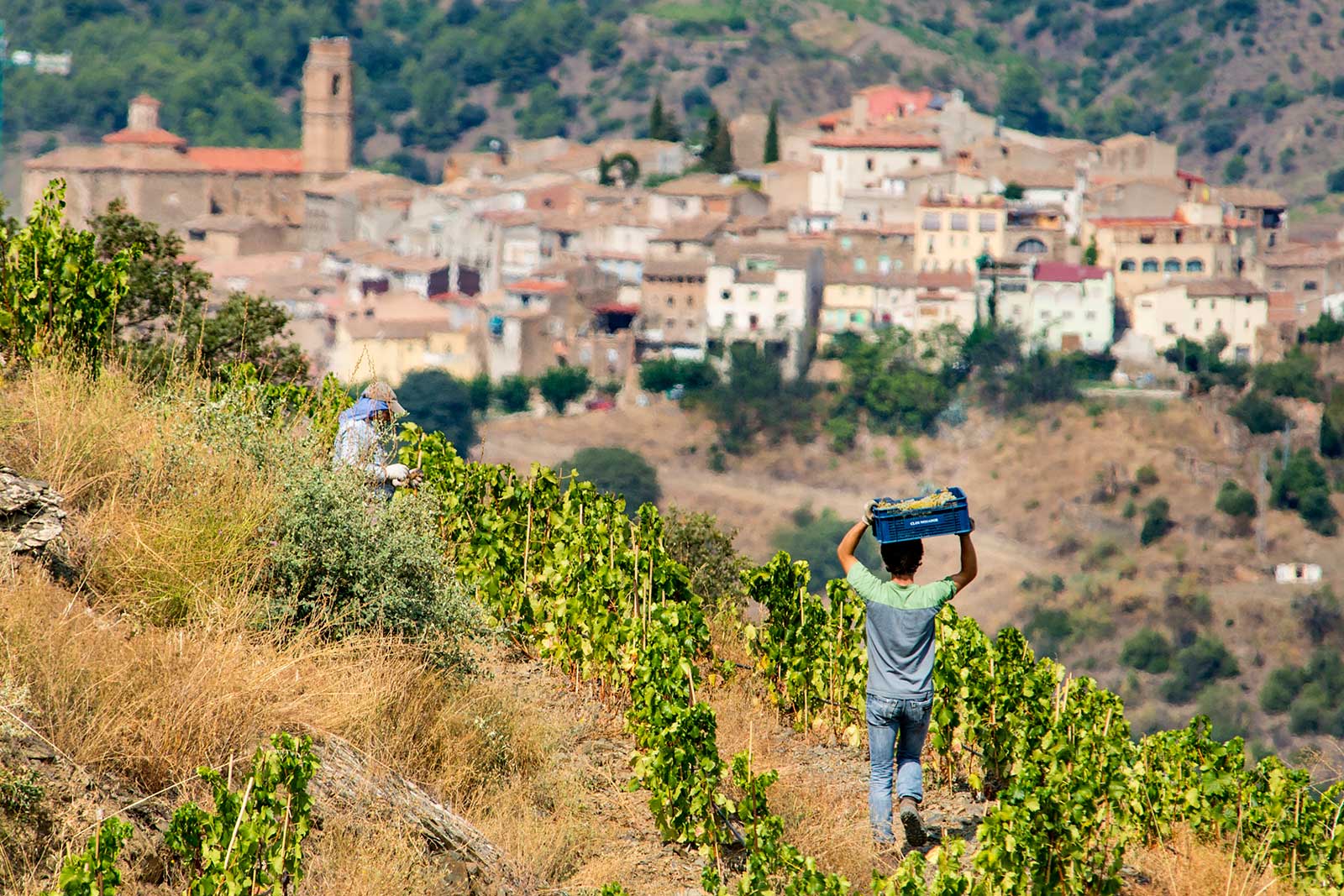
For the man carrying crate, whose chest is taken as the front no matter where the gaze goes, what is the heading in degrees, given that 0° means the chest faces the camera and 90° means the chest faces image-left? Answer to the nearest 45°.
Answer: approximately 180°

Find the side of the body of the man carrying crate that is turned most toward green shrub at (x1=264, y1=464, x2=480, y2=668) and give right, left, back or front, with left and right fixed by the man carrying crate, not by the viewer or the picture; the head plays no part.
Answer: left

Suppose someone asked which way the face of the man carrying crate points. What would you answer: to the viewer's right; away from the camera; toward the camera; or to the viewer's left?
away from the camera

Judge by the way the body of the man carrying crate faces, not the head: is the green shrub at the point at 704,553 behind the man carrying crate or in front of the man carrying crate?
in front
